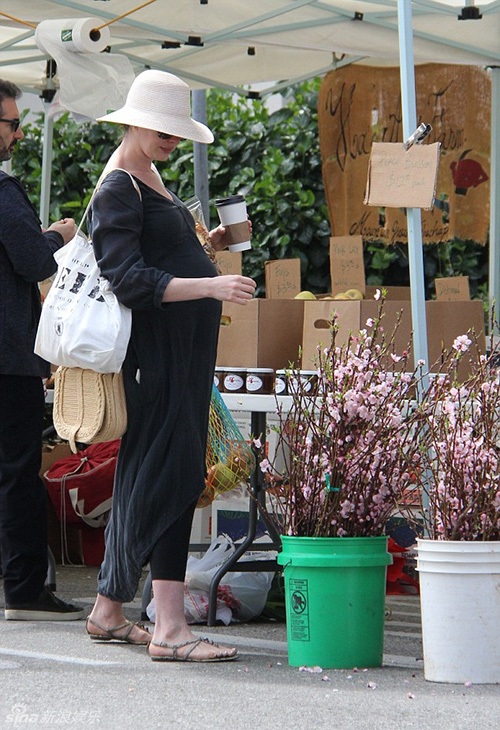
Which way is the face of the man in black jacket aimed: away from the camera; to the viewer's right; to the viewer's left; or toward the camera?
to the viewer's right

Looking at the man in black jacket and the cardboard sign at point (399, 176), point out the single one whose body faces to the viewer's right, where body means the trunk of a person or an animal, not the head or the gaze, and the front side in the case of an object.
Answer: the man in black jacket

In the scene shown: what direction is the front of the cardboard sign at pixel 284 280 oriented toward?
toward the camera

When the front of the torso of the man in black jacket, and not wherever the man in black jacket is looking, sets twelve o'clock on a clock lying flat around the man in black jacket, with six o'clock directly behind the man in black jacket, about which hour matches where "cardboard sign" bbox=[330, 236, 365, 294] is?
The cardboard sign is roughly at 11 o'clock from the man in black jacket.

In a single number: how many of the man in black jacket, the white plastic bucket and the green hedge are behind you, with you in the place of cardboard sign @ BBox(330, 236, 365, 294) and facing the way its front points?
1

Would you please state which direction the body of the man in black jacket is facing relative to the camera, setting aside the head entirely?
to the viewer's right

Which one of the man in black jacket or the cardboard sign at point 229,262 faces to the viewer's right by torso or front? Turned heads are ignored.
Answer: the man in black jacket

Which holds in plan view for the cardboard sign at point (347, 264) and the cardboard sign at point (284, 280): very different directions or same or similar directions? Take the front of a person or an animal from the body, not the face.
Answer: same or similar directions

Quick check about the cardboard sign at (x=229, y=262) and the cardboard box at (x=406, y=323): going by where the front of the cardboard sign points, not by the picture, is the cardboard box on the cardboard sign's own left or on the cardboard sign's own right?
on the cardboard sign's own left

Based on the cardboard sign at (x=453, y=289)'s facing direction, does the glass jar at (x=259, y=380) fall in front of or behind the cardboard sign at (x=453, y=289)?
in front

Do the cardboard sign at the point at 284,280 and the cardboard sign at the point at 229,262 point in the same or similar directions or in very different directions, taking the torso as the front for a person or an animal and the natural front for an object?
same or similar directions

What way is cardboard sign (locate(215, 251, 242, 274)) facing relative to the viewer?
toward the camera
